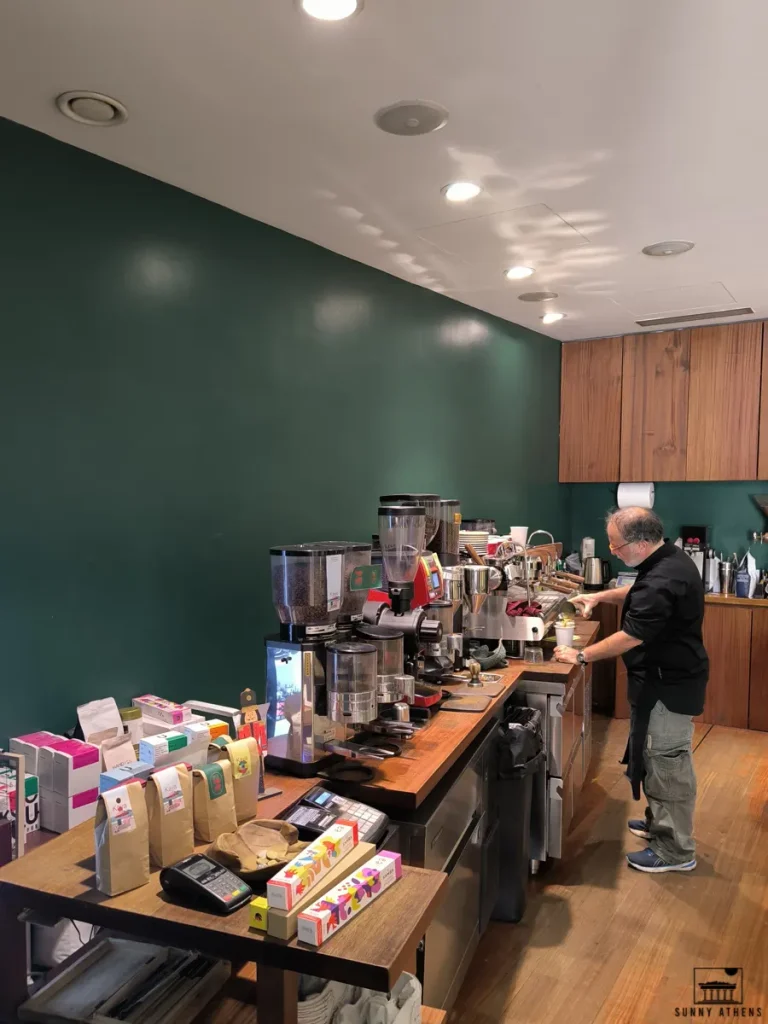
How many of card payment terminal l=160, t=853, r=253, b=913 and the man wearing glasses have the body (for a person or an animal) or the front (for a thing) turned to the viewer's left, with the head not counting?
1

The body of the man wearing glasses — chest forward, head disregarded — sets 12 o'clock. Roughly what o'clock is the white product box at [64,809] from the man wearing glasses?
The white product box is roughly at 10 o'clock from the man wearing glasses.

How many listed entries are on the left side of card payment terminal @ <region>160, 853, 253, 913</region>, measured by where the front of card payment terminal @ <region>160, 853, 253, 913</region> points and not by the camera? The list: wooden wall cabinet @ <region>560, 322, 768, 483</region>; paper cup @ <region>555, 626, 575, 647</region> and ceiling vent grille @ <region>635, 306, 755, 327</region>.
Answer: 3

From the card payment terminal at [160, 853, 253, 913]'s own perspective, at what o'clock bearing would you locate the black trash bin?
The black trash bin is roughly at 9 o'clock from the card payment terminal.

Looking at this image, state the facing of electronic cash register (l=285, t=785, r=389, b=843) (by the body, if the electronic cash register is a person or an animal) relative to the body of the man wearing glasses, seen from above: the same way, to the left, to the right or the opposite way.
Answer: the opposite way

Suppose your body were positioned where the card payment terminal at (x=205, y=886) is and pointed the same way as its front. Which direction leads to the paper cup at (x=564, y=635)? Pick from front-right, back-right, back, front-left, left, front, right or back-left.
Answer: left

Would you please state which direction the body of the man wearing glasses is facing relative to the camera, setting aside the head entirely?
to the viewer's left

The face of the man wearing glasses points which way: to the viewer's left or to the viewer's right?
to the viewer's left
